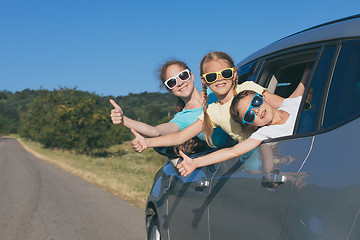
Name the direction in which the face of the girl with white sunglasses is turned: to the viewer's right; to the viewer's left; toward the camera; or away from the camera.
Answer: toward the camera

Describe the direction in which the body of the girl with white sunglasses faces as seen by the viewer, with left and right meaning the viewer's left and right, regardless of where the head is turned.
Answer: facing the viewer
